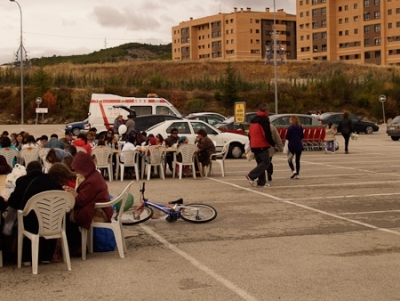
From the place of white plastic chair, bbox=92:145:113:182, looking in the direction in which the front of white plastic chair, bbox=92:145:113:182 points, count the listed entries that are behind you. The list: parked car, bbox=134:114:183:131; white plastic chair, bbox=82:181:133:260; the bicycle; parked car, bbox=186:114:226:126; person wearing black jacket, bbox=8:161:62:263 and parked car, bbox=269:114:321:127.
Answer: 3

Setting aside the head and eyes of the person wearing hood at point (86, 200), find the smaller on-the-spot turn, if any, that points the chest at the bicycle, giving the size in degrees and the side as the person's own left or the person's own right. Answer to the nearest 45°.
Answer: approximately 135° to the person's own right

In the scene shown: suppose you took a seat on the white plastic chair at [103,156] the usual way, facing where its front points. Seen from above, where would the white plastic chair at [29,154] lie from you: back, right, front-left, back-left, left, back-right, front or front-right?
left

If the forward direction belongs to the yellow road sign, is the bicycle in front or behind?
in front

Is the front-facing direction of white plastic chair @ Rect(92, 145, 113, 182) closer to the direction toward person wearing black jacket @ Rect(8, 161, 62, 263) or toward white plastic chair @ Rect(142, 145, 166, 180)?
the white plastic chair

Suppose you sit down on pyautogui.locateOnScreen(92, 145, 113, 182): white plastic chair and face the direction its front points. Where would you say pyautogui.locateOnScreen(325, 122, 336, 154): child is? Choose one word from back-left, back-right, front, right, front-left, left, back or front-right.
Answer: front-right

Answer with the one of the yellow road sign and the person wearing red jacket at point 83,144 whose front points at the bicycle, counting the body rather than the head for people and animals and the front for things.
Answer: the yellow road sign
